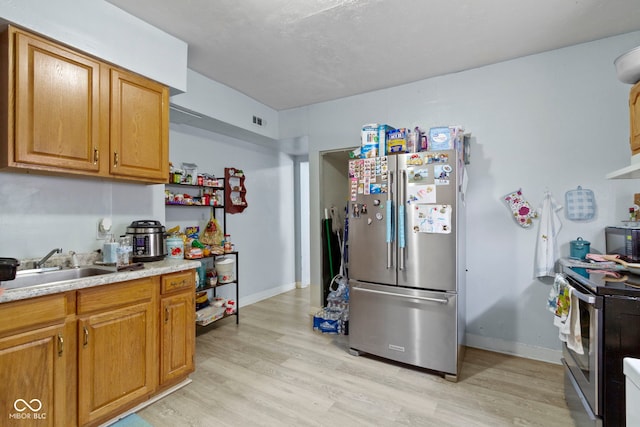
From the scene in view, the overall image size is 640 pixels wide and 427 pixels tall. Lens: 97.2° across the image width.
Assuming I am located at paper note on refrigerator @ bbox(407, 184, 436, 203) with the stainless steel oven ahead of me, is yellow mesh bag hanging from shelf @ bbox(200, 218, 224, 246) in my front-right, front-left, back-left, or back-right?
back-right

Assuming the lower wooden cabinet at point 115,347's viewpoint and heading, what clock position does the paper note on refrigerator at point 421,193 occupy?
The paper note on refrigerator is roughly at 11 o'clock from the lower wooden cabinet.

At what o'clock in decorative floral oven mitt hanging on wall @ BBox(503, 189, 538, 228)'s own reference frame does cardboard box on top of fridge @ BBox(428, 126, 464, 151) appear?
The cardboard box on top of fridge is roughly at 1 o'clock from the decorative floral oven mitt hanging on wall.

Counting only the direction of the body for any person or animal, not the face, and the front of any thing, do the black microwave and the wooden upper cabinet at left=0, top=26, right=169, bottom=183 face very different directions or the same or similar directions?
very different directions

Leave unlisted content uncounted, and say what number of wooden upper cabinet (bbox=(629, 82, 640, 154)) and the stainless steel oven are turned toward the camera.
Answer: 0

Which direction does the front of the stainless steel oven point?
to the viewer's left

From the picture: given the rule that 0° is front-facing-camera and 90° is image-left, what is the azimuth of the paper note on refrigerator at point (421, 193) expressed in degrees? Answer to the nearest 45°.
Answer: approximately 0°

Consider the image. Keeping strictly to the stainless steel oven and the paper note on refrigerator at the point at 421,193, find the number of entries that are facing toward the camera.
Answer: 1

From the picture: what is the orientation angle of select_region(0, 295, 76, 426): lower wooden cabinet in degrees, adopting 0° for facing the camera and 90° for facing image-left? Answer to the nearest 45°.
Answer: approximately 315°

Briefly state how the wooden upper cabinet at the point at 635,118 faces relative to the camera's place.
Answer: facing to the left of the viewer
